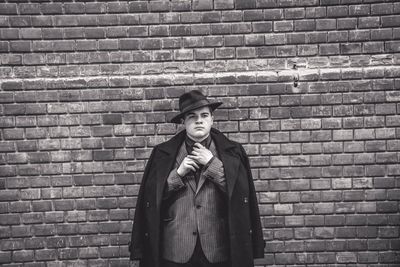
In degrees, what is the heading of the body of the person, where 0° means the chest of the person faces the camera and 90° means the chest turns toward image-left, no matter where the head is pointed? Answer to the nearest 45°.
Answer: approximately 0°
